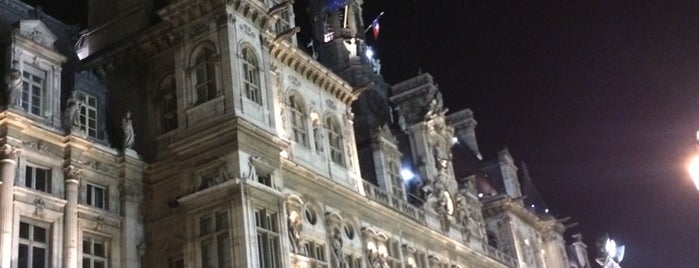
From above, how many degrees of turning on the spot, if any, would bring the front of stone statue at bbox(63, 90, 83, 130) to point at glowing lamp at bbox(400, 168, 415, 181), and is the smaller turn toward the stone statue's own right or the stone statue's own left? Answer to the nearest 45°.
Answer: approximately 90° to the stone statue's own left

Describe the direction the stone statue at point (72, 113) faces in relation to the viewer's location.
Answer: facing the viewer and to the right of the viewer

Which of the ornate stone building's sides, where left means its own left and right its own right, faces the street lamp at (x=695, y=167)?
front

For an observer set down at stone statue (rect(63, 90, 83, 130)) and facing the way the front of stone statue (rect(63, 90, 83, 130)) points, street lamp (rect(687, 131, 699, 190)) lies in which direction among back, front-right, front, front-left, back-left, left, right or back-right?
front

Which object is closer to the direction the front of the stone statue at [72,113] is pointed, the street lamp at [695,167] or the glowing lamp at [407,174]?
the street lamp
